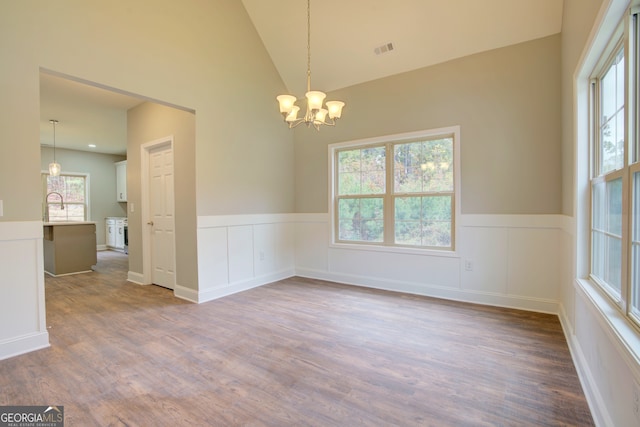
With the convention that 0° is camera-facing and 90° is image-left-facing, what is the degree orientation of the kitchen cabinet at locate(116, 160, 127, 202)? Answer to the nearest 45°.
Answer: approximately 45°

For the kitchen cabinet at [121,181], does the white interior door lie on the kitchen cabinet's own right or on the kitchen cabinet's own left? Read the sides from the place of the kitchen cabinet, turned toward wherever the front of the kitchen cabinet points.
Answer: on the kitchen cabinet's own left

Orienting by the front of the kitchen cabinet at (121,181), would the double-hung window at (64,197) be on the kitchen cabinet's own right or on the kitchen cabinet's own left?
on the kitchen cabinet's own right

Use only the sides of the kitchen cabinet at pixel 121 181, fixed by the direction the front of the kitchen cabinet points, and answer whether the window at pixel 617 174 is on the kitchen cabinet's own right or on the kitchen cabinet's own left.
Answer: on the kitchen cabinet's own left

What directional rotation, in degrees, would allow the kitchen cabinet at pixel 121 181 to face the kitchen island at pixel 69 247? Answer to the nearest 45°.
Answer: approximately 45° to its left

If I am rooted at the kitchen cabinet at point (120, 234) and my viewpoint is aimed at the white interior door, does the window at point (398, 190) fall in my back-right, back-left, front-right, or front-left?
front-left
